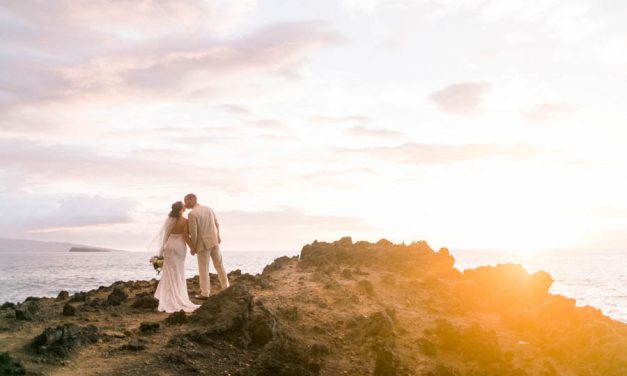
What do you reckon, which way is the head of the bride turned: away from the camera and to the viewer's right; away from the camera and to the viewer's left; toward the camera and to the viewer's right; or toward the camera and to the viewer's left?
away from the camera and to the viewer's right

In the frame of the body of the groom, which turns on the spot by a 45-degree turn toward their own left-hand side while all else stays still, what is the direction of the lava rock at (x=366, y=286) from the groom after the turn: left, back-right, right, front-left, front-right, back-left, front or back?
back

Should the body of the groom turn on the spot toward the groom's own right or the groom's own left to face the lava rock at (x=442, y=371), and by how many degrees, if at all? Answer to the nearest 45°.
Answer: approximately 180°

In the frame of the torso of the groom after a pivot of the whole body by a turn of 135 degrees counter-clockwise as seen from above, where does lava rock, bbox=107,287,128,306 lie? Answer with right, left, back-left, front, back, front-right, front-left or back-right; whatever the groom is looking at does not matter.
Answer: right

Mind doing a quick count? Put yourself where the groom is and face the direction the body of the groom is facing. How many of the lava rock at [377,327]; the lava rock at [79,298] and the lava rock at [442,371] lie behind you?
2

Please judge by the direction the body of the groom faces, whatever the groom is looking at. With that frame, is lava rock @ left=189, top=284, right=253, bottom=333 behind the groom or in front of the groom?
behind

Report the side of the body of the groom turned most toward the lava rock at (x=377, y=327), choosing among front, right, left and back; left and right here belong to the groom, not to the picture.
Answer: back

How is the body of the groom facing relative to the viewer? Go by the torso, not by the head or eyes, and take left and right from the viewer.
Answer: facing away from the viewer and to the left of the viewer

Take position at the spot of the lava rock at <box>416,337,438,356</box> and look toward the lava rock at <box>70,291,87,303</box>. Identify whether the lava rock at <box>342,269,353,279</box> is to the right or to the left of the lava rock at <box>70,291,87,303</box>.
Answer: right
